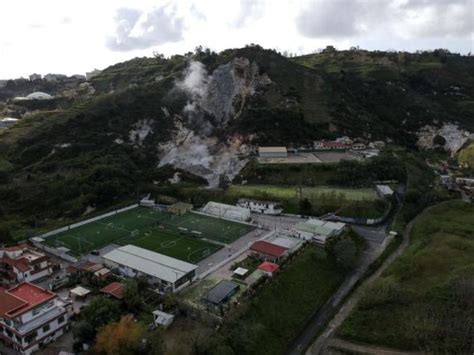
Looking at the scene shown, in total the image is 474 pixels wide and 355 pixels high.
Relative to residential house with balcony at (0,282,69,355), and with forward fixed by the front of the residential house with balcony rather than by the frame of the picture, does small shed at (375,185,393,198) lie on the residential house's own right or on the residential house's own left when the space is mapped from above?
on the residential house's own left

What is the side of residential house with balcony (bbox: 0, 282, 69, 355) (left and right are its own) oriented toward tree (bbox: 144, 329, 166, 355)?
front

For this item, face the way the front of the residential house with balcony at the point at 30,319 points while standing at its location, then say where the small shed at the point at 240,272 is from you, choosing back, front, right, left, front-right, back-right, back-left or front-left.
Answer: front-left

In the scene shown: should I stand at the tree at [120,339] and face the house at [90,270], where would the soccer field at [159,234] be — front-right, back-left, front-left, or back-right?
front-right

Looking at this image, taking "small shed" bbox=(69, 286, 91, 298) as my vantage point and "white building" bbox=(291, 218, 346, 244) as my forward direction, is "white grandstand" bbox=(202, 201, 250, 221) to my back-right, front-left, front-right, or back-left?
front-left

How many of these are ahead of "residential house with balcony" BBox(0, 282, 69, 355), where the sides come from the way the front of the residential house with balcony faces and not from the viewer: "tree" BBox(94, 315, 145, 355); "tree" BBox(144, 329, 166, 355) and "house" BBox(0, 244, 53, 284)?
2

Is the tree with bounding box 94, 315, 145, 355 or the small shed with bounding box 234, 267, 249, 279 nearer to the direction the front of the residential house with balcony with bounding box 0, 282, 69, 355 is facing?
the tree

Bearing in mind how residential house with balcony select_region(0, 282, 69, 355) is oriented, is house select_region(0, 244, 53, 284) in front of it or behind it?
behind

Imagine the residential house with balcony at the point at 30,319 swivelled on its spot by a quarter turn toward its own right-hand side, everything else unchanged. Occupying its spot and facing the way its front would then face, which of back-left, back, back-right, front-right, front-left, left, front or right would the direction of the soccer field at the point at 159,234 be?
back

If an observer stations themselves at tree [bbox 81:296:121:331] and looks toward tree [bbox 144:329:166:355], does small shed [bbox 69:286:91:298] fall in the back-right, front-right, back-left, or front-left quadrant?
back-left

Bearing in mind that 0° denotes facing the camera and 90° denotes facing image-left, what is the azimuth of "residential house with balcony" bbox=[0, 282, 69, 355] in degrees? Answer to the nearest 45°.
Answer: approximately 315°

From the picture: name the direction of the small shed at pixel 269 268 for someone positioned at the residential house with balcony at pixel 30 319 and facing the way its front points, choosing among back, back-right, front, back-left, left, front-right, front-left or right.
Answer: front-left

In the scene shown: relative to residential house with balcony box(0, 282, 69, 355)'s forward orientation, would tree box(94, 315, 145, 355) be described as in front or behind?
in front

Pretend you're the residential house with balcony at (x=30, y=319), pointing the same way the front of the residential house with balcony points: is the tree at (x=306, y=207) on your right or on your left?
on your left
